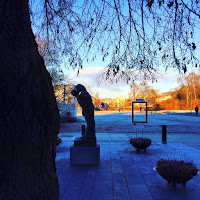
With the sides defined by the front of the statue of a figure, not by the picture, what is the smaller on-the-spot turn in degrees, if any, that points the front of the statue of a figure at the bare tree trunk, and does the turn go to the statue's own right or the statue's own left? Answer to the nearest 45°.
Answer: approximately 90° to the statue's own left

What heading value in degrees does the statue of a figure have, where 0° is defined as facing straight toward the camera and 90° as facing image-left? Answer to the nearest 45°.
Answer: approximately 90°
